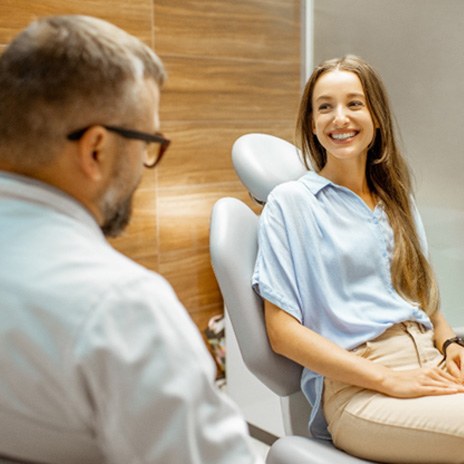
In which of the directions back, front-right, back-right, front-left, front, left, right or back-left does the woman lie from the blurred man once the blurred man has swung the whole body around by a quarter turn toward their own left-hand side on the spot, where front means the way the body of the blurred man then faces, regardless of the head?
right

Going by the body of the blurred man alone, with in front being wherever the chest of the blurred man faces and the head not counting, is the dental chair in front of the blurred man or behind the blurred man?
in front

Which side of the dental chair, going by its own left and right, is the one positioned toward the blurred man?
right

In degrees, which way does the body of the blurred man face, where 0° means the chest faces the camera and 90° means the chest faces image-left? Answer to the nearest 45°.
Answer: approximately 225°

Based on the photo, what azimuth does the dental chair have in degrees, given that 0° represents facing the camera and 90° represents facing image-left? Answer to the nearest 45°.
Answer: approximately 270°

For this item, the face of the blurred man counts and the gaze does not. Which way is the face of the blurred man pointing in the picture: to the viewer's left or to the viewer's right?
to the viewer's right
